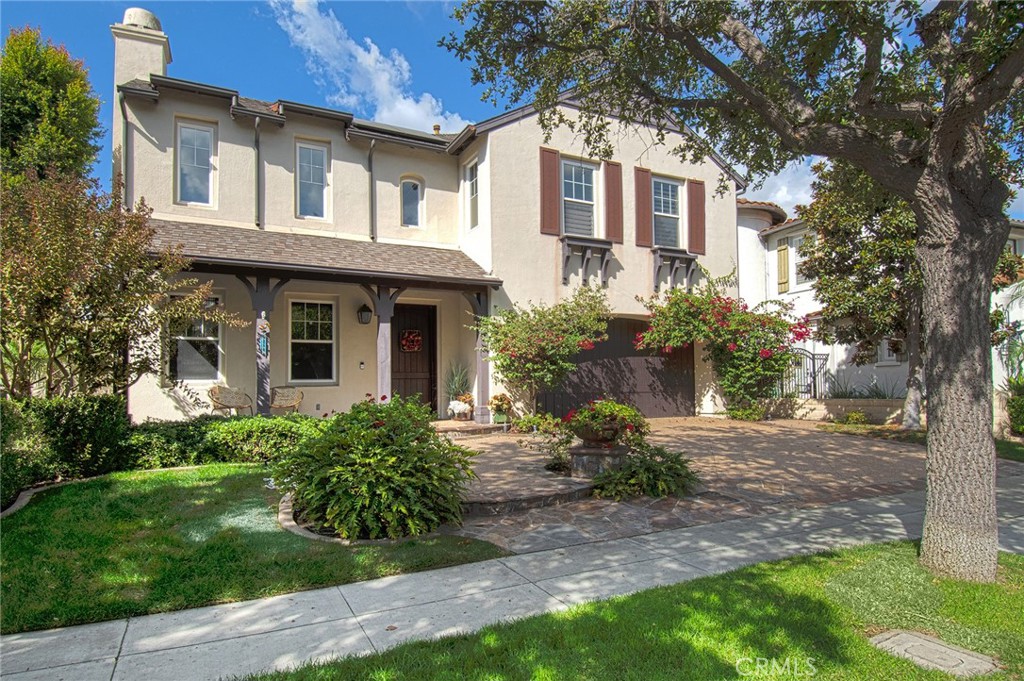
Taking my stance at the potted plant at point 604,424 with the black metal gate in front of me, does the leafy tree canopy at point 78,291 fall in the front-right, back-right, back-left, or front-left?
back-left

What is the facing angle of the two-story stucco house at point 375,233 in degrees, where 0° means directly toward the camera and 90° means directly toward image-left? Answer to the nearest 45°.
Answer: approximately 315°

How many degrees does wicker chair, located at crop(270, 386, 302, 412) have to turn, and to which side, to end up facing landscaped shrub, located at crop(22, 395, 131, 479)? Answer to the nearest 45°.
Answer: approximately 90° to its right
